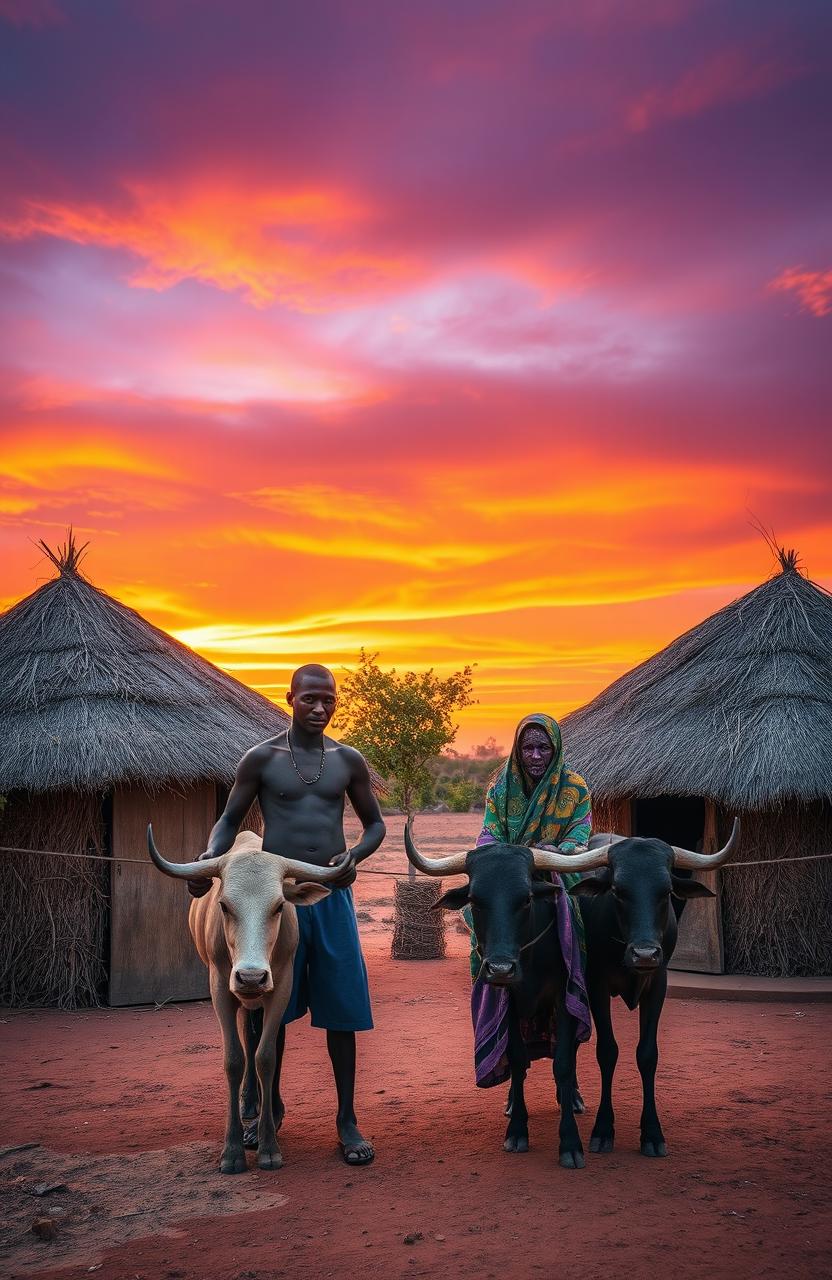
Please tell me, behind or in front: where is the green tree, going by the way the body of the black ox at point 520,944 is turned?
behind

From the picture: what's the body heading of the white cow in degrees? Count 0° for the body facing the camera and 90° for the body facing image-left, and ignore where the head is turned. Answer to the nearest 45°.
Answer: approximately 0°

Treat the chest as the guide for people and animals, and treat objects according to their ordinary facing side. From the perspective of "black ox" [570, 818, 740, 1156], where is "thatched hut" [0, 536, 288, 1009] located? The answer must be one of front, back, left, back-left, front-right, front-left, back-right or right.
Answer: back-right

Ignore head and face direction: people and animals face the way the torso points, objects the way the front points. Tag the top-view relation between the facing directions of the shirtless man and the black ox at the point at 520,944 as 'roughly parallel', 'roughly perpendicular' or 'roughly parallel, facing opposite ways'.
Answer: roughly parallel

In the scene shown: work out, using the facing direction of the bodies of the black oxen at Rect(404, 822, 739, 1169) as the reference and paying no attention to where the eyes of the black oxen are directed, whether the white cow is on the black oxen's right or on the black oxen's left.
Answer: on the black oxen's right

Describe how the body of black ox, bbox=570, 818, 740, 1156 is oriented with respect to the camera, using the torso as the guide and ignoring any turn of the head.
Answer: toward the camera

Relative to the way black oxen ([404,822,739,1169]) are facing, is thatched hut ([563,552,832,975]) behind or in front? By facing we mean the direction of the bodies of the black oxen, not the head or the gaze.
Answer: behind

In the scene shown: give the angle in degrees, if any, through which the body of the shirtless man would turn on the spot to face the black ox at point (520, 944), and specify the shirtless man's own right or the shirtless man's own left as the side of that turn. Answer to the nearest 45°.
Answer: approximately 90° to the shirtless man's own left

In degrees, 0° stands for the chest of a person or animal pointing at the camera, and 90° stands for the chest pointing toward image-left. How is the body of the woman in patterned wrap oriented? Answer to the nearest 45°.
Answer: approximately 0°

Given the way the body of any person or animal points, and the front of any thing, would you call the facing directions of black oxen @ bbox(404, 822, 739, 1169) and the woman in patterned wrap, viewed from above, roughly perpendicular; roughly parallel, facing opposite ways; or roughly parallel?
roughly parallel

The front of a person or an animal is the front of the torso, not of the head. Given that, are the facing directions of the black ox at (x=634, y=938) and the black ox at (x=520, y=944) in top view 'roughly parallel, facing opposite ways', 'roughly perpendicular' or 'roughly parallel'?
roughly parallel

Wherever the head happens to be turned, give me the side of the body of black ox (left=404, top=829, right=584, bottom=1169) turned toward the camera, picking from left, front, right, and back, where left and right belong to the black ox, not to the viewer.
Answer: front

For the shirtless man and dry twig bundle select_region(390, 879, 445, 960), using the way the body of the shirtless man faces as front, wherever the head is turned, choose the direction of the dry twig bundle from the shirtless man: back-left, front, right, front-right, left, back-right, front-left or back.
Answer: back

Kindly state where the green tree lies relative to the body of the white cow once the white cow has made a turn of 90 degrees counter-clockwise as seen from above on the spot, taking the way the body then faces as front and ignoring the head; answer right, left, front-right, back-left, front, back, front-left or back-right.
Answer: left
